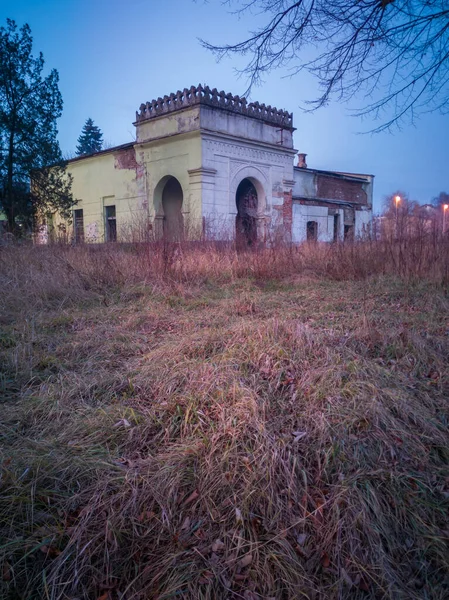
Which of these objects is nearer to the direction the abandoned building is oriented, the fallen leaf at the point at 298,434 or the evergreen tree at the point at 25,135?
the fallen leaf

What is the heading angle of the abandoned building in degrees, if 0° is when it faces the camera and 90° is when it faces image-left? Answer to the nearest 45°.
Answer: approximately 315°

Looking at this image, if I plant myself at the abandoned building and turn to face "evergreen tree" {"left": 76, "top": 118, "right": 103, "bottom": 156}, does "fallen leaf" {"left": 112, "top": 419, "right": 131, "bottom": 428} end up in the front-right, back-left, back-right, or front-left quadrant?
back-left

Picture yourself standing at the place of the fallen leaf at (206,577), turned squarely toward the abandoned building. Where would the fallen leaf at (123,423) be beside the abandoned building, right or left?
left

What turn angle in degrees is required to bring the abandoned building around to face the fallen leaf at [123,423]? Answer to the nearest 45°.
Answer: approximately 45° to its right

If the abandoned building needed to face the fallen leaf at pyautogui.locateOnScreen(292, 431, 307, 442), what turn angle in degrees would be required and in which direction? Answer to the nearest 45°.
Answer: approximately 45° to its right

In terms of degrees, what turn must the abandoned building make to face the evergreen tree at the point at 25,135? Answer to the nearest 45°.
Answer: approximately 90° to its right

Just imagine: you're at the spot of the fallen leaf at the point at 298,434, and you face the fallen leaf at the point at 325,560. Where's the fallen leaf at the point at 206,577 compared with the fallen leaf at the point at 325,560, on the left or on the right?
right

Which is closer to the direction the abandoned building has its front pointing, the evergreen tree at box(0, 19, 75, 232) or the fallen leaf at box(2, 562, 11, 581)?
the fallen leaf
